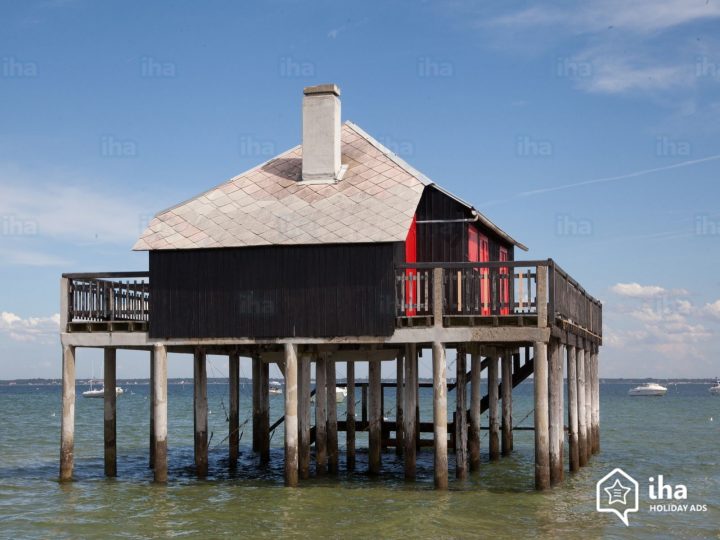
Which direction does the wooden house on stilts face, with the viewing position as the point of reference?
facing to the right of the viewer
